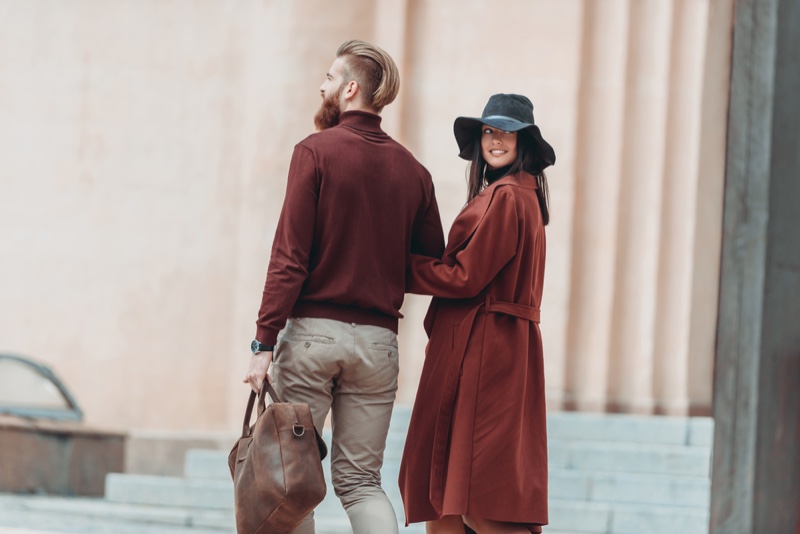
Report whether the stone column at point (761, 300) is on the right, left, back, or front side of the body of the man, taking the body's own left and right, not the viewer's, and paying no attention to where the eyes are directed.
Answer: right

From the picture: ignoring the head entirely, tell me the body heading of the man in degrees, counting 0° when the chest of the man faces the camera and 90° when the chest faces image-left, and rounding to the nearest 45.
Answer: approximately 135°

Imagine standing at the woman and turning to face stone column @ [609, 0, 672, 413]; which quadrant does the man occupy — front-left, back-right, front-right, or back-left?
back-left

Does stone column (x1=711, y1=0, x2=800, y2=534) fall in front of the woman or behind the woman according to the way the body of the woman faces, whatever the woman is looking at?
behind

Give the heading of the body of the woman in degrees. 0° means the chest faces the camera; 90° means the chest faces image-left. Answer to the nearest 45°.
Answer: approximately 90°

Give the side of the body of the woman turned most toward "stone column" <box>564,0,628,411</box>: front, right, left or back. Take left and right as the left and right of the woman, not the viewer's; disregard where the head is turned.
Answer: right

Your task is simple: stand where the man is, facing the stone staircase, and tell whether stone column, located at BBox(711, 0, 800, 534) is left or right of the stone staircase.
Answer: right
